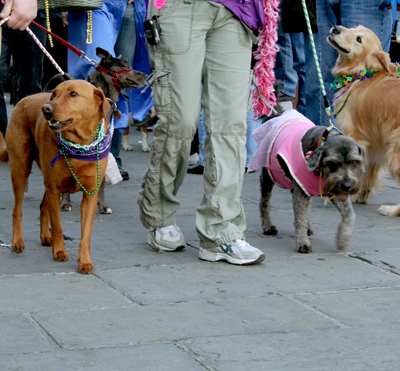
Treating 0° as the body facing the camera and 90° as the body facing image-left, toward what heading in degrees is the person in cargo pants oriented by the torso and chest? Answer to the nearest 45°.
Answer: approximately 315°

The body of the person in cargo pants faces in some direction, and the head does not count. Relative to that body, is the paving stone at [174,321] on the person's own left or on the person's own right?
on the person's own right

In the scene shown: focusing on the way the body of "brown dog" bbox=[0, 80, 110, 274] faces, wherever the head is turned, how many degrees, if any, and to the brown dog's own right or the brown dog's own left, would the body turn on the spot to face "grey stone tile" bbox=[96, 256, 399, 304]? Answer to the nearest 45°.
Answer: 0° — it already faces it

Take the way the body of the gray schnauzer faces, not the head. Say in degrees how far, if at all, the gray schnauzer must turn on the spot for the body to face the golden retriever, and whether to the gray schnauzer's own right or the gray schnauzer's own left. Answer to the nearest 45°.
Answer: approximately 135° to the gray schnauzer's own left

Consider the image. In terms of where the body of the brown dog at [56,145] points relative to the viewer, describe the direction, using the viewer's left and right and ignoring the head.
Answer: facing the viewer and to the right of the viewer

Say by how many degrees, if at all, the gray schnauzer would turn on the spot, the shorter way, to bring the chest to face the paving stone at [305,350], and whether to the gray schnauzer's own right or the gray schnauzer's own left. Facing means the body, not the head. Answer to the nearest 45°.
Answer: approximately 45° to the gray schnauzer's own right

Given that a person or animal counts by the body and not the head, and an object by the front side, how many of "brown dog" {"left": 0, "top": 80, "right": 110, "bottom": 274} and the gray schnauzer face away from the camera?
0

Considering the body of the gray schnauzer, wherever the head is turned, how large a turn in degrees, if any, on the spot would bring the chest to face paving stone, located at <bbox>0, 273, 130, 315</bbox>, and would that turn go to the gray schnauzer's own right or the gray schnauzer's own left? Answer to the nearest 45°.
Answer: approximately 90° to the gray schnauzer's own right
